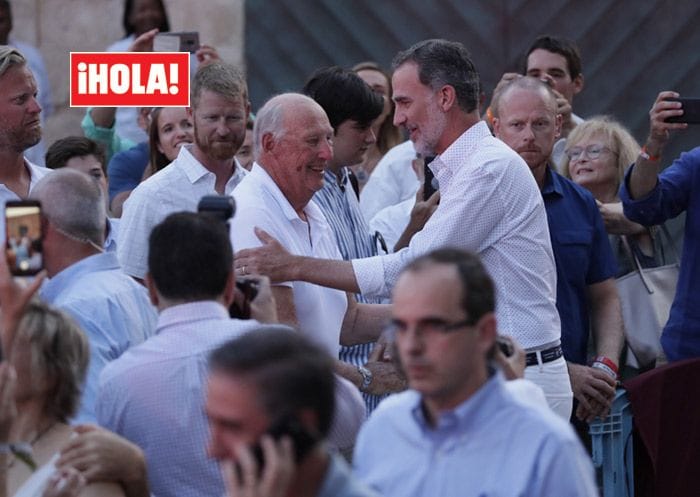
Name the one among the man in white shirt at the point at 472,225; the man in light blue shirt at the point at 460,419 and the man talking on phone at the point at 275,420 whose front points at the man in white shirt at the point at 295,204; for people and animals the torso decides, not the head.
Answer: the man in white shirt at the point at 472,225

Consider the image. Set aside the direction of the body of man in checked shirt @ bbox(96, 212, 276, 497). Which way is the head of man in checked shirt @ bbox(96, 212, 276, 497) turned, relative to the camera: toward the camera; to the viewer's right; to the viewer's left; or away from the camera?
away from the camera

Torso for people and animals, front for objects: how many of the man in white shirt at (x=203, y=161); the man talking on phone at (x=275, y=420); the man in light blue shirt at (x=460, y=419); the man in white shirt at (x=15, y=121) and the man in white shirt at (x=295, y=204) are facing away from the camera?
0

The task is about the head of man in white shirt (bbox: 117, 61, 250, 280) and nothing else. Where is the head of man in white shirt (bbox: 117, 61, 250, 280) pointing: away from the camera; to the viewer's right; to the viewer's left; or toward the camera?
toward the camera

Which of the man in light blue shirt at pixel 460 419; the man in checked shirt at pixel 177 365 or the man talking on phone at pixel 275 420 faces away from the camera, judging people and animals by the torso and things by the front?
the man in checked shirt at pixel 177 365

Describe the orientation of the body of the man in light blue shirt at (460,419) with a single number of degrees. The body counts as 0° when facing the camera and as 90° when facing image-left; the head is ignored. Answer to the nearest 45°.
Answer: approximately 45°

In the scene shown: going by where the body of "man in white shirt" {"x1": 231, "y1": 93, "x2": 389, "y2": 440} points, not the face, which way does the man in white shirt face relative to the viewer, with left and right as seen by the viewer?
facing the viewer and to the right of the viewer

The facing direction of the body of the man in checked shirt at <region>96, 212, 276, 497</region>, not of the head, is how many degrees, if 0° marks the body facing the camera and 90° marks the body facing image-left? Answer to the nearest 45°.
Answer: approximately 180°

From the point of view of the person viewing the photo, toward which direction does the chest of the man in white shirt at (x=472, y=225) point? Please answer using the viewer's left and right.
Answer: facing to the left of the viewer

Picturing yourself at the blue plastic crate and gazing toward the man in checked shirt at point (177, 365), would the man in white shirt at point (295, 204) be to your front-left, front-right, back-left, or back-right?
front-right
